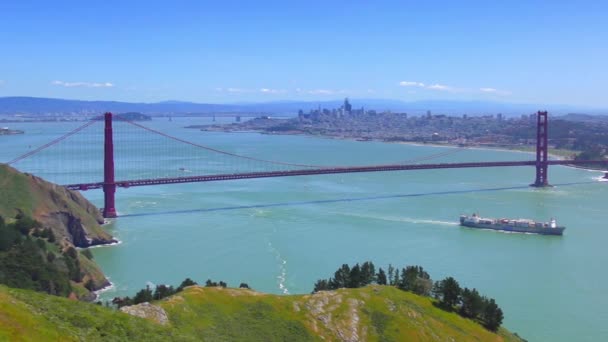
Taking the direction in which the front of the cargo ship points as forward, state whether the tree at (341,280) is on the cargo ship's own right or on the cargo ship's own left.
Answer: on the cargo ship's own right

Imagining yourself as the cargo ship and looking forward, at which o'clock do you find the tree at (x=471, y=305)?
The tree is roughly at 3 o'clock from the cargo ship.

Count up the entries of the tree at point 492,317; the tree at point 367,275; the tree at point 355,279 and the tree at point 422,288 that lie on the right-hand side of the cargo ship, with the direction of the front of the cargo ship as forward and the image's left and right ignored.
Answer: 4

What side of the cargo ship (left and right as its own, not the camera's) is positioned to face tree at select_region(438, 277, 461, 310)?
right

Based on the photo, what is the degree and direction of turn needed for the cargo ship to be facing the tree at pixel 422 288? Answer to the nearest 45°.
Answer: approximately 90° to its right

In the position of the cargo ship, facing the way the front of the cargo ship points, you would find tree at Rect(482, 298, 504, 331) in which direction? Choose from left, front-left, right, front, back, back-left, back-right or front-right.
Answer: right

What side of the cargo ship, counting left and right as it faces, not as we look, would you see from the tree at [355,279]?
right

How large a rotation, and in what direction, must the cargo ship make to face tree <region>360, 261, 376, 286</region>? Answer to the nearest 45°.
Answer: approximately 90° to its right

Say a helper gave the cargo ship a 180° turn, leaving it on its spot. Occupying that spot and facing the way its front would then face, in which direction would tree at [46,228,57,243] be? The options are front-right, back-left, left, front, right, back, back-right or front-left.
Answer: front-left

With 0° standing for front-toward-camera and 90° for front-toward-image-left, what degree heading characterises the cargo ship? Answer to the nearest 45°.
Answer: approximately 270°
